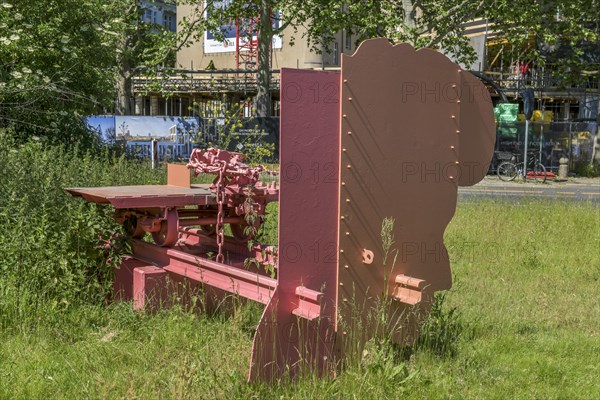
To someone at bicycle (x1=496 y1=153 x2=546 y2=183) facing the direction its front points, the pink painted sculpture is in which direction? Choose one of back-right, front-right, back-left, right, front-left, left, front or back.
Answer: right

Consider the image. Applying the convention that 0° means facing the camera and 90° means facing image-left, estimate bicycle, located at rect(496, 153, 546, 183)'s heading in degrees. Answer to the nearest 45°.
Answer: approximately 270°

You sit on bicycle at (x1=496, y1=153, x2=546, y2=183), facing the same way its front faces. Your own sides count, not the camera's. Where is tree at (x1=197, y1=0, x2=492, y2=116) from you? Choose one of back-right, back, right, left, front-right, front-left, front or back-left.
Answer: back-right
